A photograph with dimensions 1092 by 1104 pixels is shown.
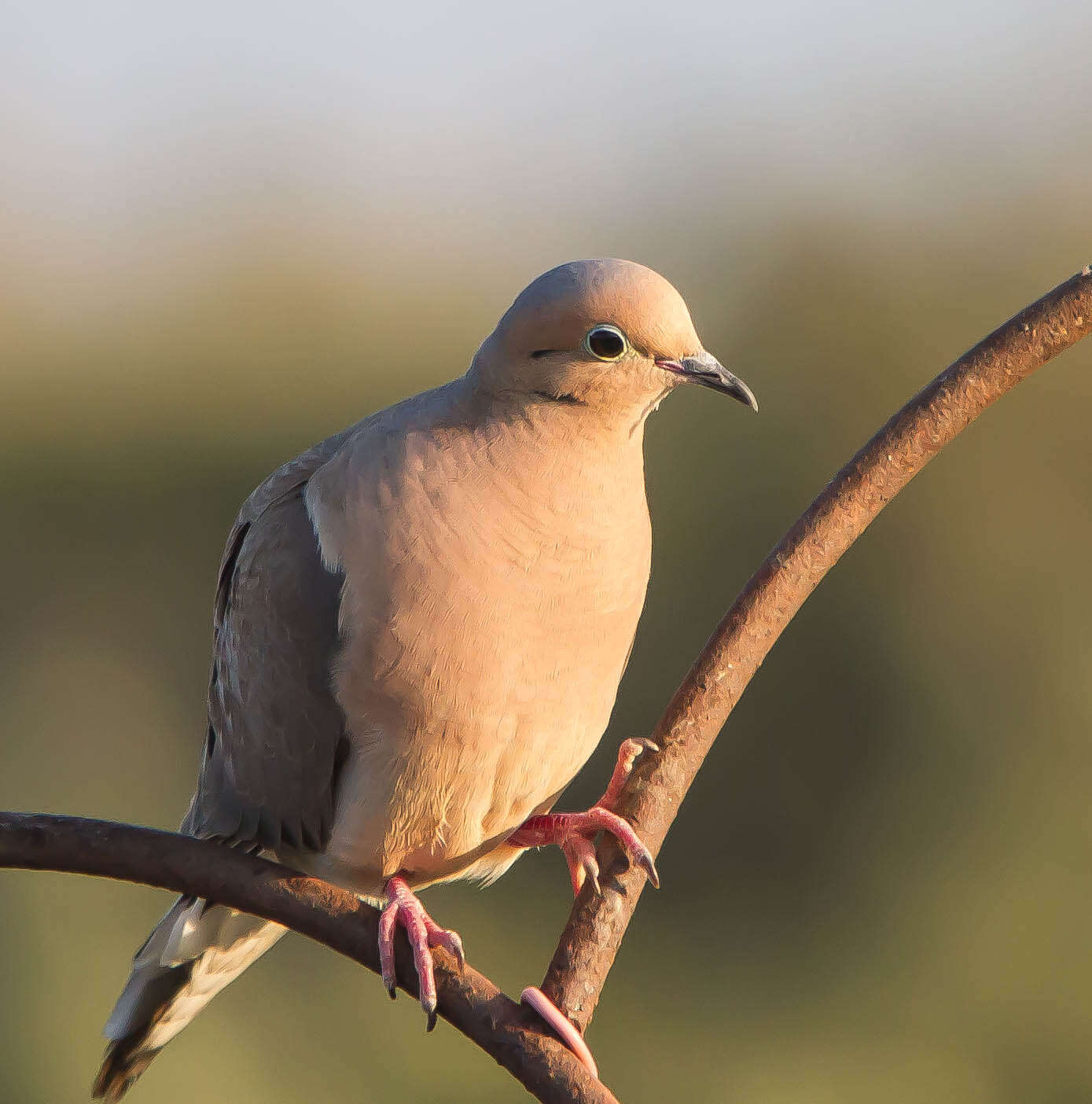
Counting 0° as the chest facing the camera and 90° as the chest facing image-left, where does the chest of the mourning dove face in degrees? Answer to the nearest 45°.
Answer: approximately 315°
